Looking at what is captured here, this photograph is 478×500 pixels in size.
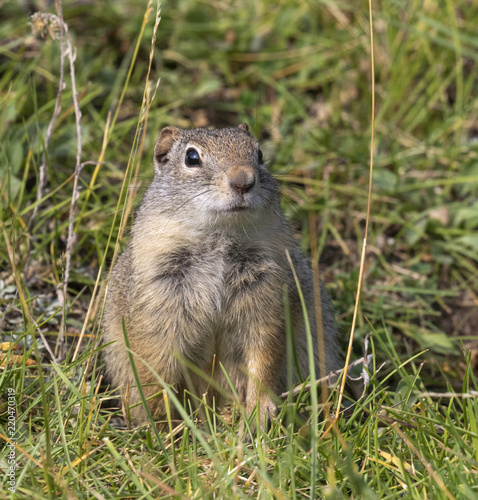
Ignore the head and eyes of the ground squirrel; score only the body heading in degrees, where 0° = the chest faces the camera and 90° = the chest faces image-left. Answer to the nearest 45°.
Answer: approximately 0°
